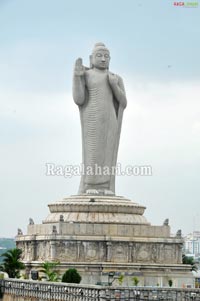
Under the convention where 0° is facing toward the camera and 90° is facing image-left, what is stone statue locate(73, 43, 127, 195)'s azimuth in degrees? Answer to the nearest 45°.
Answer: approximately 0°
